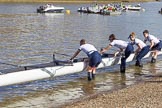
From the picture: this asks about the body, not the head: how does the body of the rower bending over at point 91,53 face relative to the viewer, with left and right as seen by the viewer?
facing away from the viewer and to the left of the viewer

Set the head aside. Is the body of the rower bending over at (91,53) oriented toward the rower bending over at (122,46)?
no
